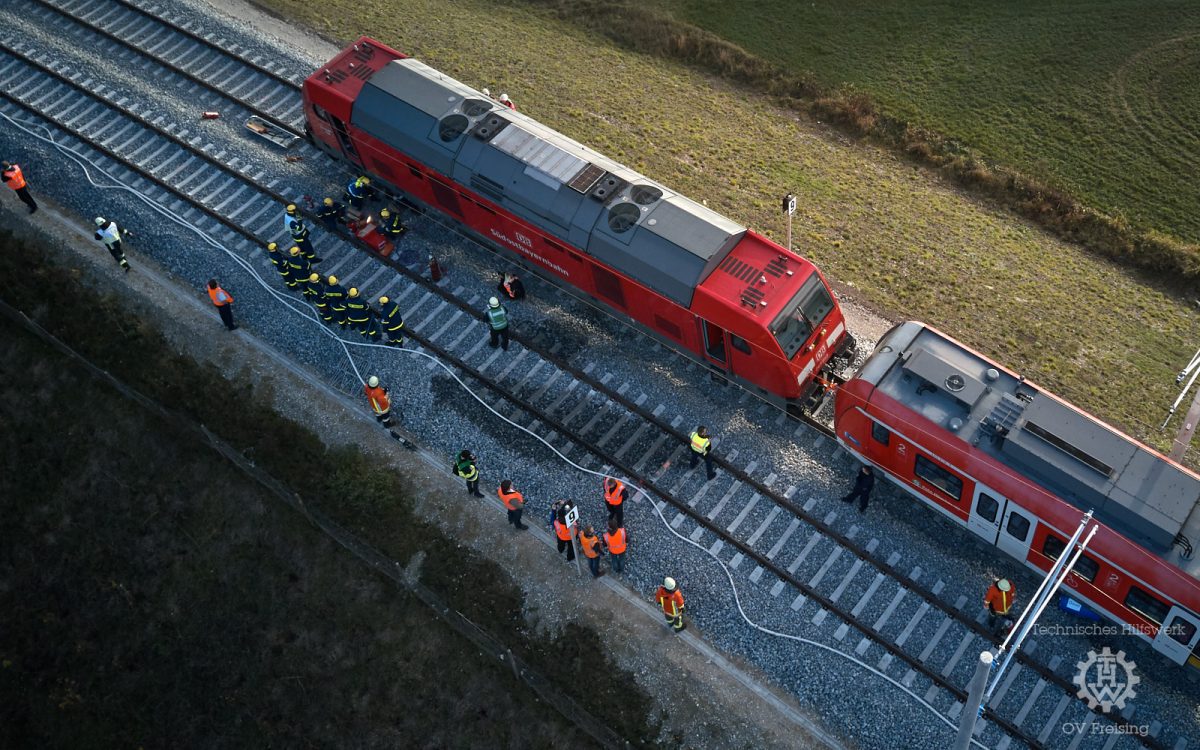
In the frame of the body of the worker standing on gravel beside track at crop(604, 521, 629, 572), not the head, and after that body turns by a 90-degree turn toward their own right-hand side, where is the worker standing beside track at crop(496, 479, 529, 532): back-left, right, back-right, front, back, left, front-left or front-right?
back

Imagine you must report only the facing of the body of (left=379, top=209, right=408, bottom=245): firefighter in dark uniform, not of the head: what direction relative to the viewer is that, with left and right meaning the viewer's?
facing to the left of the viewer

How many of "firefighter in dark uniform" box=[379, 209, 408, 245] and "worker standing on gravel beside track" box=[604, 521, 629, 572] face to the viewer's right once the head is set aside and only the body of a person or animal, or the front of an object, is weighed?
0

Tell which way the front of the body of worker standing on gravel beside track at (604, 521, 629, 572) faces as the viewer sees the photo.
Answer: away from the camera

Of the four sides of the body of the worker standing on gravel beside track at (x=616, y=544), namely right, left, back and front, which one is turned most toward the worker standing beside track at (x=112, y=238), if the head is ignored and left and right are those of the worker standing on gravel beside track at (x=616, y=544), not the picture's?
left

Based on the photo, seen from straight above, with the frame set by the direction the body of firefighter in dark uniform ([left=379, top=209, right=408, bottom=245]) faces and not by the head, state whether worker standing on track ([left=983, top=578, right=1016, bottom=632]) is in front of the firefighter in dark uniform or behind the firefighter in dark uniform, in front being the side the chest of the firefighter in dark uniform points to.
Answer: behind

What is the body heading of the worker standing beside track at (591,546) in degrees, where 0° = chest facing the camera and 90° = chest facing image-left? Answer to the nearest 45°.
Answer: approximately 225°
